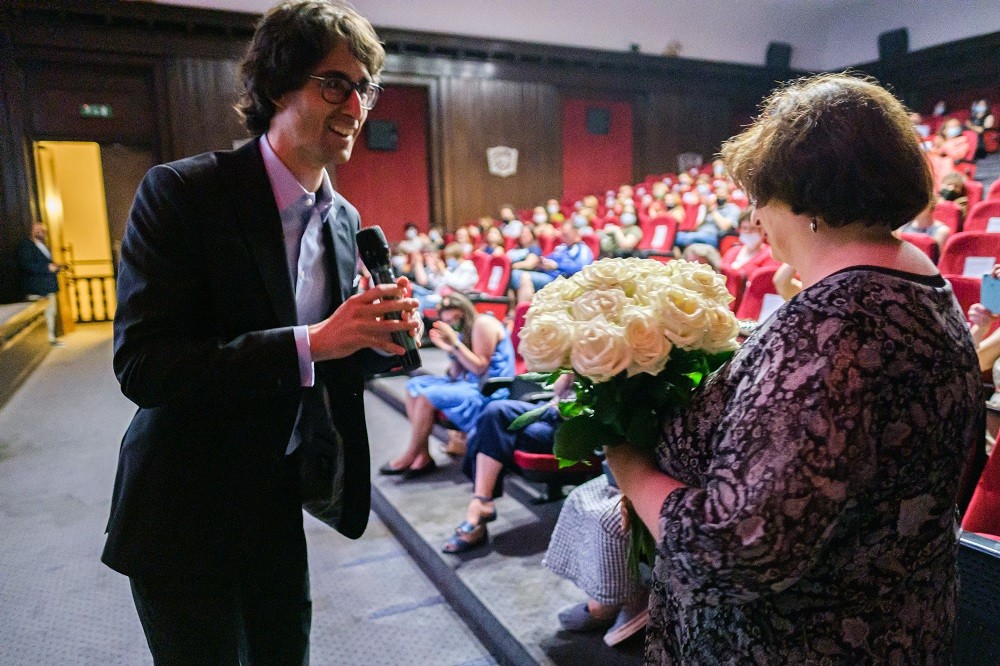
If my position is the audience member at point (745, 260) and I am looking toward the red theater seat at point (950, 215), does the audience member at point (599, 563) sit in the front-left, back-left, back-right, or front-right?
back-right

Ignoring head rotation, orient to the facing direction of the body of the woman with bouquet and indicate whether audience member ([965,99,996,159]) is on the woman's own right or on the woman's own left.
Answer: on the woman's own right

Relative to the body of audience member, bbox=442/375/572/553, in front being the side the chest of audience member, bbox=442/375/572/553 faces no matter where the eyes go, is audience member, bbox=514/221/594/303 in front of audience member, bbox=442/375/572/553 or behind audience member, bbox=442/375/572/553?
behind

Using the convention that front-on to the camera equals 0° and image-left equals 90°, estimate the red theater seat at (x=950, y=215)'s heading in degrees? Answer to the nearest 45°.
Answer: approximately 45°

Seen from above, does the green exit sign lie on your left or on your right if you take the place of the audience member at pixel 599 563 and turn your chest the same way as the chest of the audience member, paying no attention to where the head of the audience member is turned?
on your right

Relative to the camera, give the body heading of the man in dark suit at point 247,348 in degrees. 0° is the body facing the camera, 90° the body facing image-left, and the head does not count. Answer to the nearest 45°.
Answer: approximately 315°

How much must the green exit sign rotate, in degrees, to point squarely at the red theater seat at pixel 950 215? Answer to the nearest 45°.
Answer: approximately 45° to its left

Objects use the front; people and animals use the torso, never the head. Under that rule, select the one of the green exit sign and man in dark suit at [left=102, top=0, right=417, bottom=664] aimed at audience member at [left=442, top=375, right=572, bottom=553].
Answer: the green exit sign

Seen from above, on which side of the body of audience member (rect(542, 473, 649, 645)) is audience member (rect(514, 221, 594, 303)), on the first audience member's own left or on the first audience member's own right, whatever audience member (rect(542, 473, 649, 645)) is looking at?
on the first audience member's own right

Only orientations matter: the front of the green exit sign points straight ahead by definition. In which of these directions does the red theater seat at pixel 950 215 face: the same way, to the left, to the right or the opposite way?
to the right

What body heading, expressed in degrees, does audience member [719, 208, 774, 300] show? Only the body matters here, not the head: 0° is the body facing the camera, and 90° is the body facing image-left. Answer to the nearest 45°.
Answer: approximately 45°
